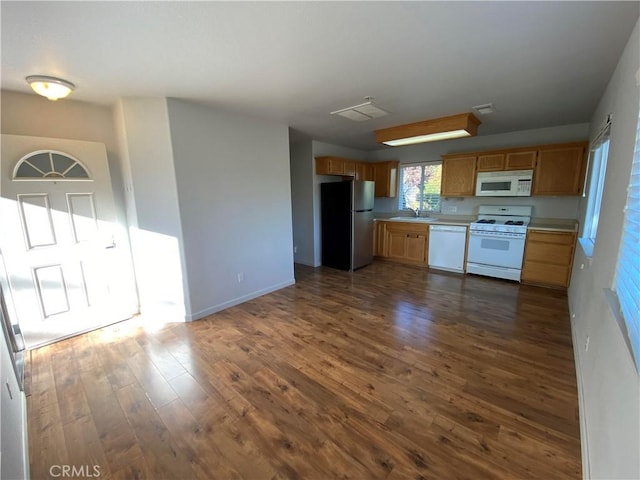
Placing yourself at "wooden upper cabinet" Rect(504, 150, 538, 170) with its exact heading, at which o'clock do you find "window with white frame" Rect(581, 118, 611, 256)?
The window with white frame is roughly at 11 o'clock from the wooden upper cabinet.

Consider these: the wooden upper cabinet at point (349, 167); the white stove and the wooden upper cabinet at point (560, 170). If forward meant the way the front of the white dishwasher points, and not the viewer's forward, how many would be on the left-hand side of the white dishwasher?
2

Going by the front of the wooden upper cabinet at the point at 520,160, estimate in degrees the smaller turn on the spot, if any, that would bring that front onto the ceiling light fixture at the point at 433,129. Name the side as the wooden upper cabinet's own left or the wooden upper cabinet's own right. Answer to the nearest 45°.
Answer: approximately 45° to the wooden upper cabinet's own right

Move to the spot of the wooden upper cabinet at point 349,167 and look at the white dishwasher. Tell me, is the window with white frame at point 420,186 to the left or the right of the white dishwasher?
left

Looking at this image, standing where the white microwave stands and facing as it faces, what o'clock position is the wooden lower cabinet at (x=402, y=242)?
The wooden lower cabinet is roughly at 3 o'clock from the white microwave.

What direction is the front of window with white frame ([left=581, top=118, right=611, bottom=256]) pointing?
to the viewer's left

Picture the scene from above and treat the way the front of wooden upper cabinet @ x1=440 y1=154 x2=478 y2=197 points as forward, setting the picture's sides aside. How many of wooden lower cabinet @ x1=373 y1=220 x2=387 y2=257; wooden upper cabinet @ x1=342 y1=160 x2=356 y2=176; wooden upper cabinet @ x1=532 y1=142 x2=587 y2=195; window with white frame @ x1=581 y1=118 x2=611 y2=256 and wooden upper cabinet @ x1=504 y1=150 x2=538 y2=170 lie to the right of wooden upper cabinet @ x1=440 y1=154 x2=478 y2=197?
2

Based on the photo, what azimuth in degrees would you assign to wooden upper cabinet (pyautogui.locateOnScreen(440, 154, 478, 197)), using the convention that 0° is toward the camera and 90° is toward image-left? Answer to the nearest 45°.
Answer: approximately 0°
